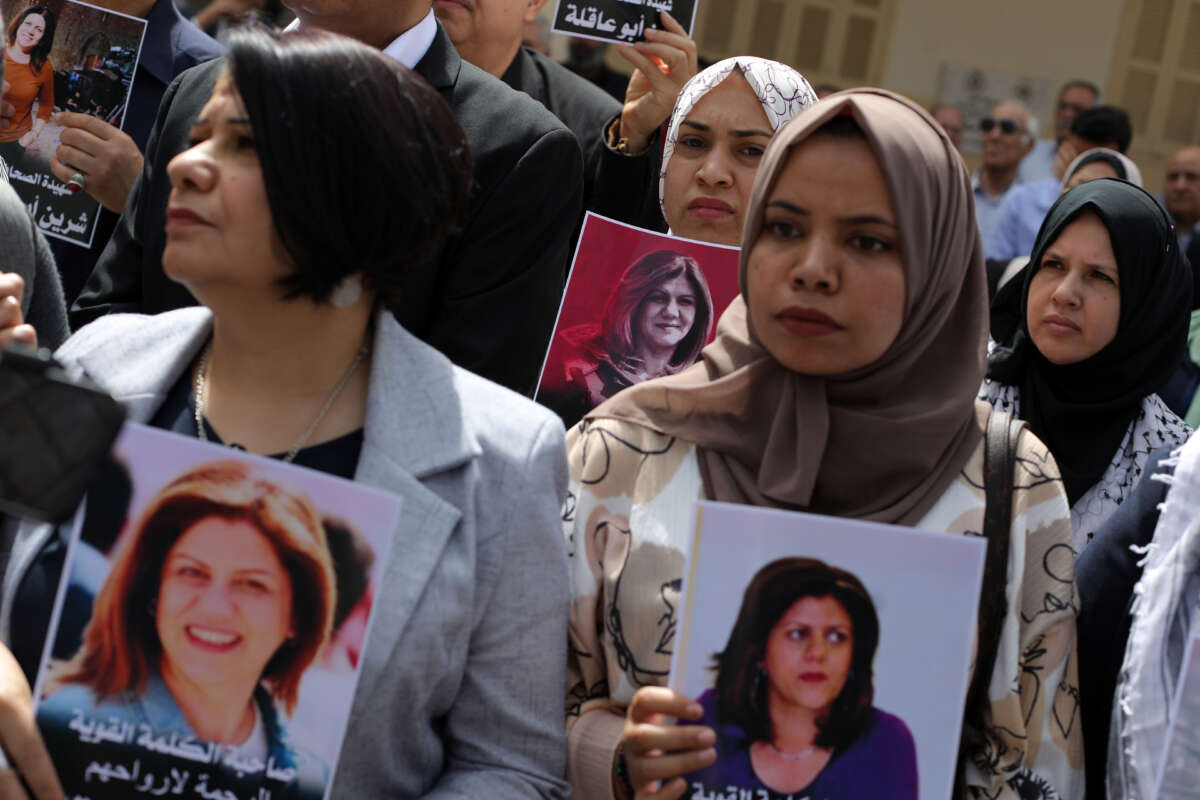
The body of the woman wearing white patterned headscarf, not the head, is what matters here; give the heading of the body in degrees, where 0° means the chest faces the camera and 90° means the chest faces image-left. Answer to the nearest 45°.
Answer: approximately 0°

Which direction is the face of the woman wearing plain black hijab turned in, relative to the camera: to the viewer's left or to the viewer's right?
to the viewer's left

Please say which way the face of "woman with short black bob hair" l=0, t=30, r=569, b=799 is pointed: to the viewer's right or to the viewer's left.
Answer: to the viewer's left

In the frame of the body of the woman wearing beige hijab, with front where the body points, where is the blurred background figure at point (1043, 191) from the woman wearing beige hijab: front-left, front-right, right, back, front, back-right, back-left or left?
back

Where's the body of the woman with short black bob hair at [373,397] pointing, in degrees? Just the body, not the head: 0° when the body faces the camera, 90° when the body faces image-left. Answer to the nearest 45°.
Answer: approximately 45°

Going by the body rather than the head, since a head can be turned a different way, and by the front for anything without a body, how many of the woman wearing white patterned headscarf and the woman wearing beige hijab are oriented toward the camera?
2

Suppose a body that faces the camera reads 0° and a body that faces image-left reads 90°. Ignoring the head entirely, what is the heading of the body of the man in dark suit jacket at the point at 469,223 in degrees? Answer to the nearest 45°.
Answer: approximately 45°

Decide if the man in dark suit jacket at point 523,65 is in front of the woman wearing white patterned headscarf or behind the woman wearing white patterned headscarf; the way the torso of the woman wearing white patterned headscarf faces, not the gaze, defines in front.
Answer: behind

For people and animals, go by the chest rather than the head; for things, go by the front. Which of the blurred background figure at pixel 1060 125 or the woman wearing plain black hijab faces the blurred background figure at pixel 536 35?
the blurred background figure at pixel 1060 125

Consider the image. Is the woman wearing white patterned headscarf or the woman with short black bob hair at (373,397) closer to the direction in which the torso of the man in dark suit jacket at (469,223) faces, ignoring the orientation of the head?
the woman with short black bob hair
